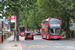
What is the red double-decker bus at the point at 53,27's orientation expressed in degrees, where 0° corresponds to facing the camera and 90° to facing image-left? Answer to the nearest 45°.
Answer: approximately 0°
